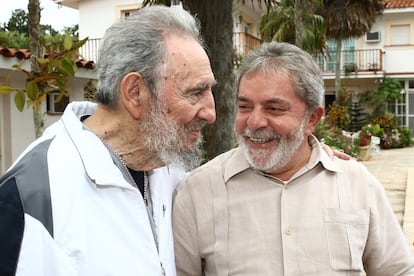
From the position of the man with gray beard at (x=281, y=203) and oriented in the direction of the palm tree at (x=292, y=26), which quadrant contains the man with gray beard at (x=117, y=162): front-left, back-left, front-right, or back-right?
back-left

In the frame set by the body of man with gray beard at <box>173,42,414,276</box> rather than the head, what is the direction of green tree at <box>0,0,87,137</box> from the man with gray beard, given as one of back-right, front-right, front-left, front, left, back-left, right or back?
back-right

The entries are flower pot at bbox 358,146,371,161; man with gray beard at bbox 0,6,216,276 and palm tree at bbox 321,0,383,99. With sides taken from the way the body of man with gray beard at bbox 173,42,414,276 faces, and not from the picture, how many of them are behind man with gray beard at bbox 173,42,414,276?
2

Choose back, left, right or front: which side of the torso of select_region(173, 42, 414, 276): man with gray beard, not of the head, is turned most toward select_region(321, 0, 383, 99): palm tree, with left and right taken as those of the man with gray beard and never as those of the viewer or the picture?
back

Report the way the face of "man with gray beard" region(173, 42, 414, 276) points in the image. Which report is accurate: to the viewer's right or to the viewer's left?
to the viewer's left

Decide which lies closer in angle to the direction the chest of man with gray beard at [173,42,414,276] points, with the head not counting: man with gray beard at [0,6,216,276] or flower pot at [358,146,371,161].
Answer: the man with gray beard

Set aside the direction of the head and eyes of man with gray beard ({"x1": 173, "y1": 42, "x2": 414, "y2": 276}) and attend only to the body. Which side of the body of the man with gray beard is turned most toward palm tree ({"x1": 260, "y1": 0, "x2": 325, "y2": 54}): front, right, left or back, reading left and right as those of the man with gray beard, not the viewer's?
back

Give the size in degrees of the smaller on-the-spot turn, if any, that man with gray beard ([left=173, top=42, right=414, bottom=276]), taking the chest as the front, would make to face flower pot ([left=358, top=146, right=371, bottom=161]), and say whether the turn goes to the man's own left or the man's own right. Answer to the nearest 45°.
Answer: approximately 180°

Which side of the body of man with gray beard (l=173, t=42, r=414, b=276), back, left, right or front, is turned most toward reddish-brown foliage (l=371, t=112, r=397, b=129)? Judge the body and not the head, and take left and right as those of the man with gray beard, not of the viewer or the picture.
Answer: back

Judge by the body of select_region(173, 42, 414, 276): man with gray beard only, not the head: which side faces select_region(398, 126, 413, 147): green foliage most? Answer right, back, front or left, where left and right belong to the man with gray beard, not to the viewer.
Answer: back

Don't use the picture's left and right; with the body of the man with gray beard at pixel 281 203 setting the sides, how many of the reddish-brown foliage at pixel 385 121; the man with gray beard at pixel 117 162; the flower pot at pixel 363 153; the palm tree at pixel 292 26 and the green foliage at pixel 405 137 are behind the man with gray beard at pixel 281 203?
4

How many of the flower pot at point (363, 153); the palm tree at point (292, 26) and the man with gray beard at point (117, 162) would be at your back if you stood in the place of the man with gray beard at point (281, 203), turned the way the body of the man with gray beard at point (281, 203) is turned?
2

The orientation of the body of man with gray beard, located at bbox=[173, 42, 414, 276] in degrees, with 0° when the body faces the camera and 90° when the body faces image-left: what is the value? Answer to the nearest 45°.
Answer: approximately 0°
